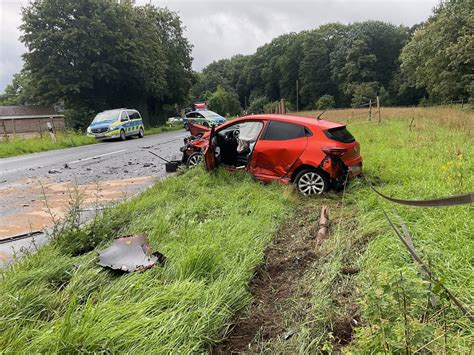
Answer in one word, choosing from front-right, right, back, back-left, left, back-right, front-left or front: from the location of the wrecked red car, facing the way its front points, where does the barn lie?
front

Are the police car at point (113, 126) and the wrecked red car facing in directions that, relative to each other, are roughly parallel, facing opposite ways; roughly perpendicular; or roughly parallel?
roughly perpendicular

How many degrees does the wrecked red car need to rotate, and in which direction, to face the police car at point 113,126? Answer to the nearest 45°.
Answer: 0° — it already faces it

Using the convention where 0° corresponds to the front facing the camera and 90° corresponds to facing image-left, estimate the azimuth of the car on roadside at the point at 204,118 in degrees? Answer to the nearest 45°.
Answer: approximately 315°

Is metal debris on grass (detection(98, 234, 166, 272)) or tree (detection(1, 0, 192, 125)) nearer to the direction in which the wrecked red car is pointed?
the tree

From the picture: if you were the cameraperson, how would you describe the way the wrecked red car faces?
facing away from the viewer and to the left of the viewer

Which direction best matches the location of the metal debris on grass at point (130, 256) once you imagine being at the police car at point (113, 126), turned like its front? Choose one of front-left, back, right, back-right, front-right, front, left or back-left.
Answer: front-left

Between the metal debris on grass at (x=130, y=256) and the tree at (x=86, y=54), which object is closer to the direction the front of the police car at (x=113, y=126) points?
the metal debris on grass

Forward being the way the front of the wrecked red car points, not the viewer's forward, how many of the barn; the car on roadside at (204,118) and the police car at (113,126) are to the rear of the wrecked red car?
0

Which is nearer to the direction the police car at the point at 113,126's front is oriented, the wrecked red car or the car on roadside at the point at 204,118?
the wrecked red car

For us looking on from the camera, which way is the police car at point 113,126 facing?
facing the viewer and to the left of the viewer

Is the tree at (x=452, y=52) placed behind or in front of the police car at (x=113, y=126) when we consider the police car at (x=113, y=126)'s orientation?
behind

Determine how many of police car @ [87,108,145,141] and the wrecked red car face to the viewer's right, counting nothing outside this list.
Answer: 0

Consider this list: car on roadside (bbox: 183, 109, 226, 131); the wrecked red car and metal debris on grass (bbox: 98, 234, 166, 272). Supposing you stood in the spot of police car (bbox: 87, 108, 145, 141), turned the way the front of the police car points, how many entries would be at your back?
1

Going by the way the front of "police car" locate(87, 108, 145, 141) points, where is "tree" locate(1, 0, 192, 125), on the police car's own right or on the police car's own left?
on the police car's own right
